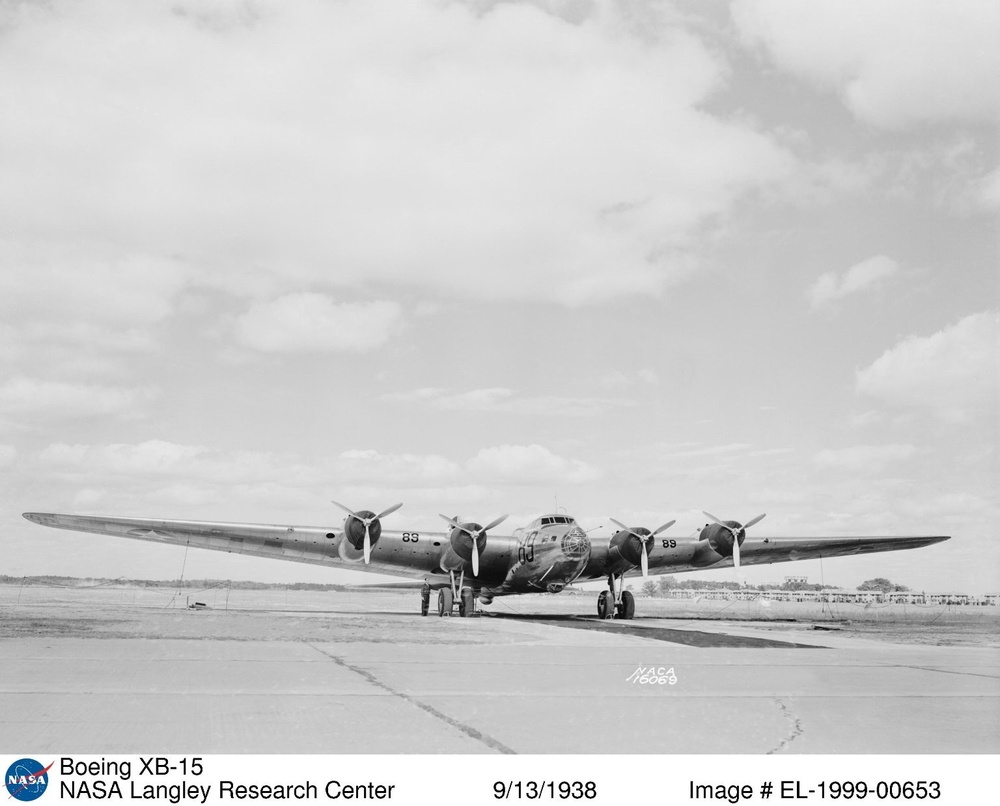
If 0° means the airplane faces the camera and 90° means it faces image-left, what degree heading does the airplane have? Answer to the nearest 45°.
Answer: approximately 315°
